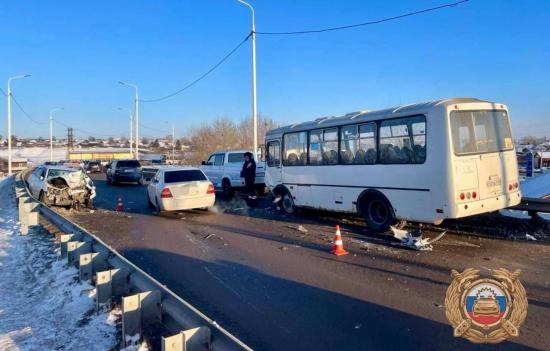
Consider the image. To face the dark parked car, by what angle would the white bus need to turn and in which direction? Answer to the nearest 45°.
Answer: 0° — it already faces it

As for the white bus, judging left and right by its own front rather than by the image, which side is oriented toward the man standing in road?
front

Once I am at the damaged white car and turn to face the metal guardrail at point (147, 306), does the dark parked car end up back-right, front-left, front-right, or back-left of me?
back-left

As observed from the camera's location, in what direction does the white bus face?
facing away from the viewer and to the left of the viewer

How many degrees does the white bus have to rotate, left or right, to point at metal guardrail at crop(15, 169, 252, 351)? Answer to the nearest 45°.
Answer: approximately 90° to its left

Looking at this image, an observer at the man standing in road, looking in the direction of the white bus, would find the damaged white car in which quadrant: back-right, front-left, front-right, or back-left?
back-right

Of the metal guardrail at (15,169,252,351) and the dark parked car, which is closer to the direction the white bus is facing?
the dark parked car
